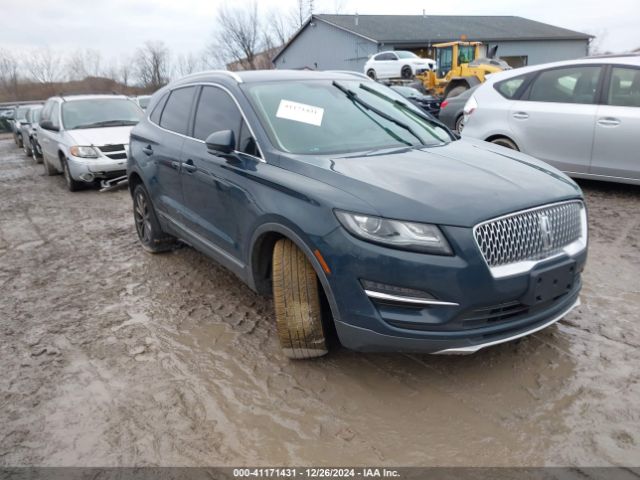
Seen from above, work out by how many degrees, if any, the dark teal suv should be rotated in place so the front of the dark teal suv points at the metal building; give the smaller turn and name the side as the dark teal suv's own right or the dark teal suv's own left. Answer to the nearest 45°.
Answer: approximately 135° to the dark teal suv's own left

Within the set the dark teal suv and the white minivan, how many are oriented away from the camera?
0

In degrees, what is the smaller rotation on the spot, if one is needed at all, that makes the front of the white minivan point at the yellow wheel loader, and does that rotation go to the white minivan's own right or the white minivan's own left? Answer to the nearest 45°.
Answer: approximately 90° to the white minivan's own left

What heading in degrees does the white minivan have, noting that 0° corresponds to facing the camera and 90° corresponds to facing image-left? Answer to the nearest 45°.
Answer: approximately 315°

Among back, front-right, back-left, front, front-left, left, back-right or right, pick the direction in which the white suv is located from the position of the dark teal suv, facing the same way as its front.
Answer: back-left

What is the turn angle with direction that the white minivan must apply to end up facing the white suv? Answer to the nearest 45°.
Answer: approximately 90° to its left

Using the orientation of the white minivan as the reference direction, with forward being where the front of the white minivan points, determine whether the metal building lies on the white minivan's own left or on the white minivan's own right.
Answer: on the white minivan's own left

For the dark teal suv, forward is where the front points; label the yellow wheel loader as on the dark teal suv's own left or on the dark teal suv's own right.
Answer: on the dark teal suv's own left

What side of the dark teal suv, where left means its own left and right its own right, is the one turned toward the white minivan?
back

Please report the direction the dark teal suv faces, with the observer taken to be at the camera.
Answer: facing the viewer and to the right of the viewer

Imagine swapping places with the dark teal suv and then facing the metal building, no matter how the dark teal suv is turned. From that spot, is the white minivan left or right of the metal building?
left
